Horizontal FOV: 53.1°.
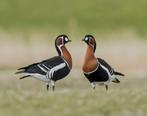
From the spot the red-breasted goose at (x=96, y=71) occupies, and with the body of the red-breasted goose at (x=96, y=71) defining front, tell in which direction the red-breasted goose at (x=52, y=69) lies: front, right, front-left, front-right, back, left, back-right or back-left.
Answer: front-right

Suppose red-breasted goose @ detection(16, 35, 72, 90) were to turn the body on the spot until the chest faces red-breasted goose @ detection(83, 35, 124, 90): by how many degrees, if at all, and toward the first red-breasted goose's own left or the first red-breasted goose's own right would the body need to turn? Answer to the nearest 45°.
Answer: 0° — it already faces it

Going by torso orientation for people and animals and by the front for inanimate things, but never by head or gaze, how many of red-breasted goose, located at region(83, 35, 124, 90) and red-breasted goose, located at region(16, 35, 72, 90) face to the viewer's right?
1

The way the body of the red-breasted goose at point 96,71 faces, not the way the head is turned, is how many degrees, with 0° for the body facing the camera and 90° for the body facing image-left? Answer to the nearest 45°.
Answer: approximately 45°

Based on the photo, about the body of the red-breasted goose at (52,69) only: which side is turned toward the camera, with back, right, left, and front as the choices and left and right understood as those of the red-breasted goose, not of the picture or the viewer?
right

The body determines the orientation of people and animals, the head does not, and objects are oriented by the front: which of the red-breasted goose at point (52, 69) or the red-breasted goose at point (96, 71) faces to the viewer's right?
the red-breasted goose at point (52, 69)
